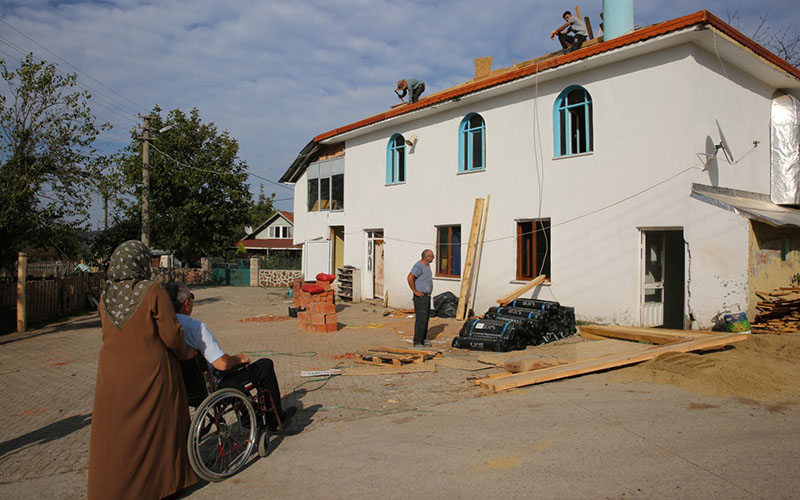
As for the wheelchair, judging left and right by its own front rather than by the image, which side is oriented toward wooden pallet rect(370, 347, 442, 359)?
front

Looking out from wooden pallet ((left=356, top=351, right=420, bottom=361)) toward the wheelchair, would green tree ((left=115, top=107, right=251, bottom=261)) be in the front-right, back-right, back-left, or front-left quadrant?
back-right

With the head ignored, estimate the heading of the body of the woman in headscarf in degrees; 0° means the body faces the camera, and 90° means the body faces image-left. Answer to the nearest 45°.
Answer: approximately 225°

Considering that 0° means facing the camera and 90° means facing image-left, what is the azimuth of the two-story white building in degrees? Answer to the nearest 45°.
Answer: approximately 45°

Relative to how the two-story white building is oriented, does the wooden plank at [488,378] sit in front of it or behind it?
in front

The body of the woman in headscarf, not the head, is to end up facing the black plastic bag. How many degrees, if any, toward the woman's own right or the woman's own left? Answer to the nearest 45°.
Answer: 0° — they already face it

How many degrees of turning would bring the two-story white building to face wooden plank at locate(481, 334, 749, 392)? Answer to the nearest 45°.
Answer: approximately 45° to its left

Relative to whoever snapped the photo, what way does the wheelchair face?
facing away from the viewer and to the right of the viewer

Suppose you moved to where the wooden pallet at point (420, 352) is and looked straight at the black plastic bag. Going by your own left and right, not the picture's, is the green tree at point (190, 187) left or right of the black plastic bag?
left

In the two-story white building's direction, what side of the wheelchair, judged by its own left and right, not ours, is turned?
front

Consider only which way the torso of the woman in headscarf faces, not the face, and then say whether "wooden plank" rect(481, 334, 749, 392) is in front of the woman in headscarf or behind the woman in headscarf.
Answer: in front

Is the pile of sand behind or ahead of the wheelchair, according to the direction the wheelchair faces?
ahead
